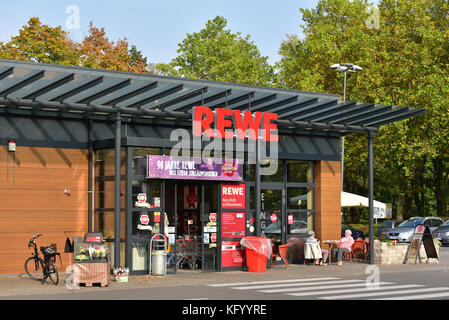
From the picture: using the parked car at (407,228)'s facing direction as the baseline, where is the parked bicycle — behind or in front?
in front

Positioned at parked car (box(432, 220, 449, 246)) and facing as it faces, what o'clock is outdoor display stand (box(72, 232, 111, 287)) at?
The outdoor display stand is roughly at 11 o'clock from the parked car.

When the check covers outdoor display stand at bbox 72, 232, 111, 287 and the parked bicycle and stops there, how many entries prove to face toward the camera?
1

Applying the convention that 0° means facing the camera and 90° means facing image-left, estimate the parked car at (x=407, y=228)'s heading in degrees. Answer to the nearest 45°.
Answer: approximately 45°

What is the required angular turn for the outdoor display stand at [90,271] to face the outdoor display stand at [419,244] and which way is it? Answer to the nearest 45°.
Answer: approximately 135° to its left

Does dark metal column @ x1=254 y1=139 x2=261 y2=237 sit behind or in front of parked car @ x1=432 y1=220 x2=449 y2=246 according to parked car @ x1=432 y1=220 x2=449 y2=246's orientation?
in front

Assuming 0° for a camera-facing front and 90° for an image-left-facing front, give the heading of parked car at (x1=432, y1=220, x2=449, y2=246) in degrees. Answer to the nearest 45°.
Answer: approximately 45°

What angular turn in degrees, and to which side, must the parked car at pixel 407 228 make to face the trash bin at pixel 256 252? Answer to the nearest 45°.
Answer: approximately 45° to its left

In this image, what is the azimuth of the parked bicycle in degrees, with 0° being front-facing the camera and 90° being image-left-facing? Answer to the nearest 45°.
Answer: approximately 135°
